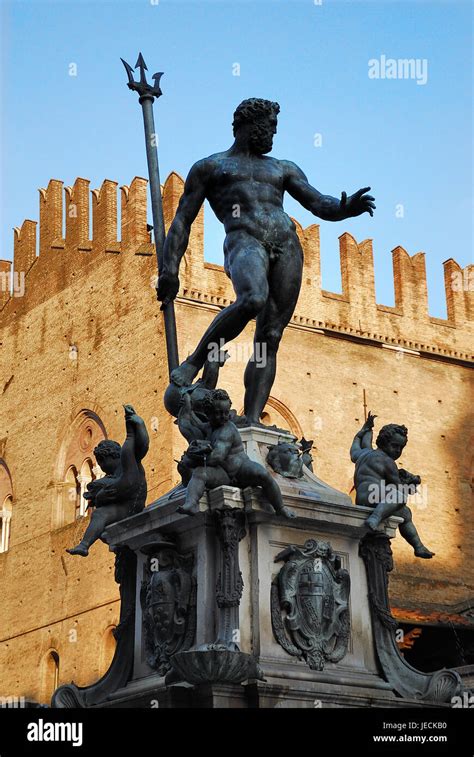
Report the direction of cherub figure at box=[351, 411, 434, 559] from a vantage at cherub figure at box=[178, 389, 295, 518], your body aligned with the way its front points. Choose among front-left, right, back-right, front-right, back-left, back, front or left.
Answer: back-left

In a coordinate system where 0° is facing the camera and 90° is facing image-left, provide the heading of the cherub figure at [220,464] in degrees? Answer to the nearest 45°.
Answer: approximately 0°

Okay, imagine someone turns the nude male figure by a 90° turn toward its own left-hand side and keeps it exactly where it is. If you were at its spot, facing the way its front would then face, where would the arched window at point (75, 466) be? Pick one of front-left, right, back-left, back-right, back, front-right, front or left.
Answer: left

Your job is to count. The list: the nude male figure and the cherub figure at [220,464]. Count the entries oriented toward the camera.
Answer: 2

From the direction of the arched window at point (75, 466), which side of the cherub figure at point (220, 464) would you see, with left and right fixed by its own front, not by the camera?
back

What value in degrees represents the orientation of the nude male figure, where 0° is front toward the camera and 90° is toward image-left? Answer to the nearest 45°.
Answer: approximately 0°
